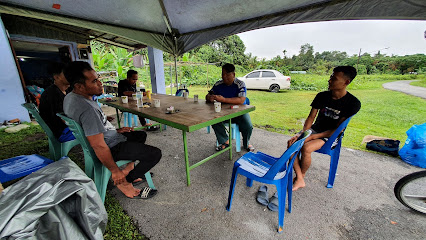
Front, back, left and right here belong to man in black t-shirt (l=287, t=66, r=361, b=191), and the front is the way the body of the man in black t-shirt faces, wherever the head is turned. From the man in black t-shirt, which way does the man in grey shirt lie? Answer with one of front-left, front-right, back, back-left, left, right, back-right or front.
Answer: front

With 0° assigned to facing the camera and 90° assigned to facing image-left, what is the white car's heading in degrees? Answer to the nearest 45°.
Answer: approximately 90°

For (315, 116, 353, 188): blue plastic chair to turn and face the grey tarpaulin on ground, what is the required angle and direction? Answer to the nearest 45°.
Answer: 0° — it already faces it

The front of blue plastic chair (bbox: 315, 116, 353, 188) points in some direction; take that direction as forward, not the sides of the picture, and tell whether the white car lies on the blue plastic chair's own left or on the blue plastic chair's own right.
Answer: on the blue plastic chair's own right

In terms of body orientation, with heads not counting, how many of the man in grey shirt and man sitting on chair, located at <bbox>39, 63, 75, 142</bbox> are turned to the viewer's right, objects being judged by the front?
2

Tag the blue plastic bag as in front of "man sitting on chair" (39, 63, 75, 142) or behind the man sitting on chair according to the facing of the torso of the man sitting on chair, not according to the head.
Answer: in front

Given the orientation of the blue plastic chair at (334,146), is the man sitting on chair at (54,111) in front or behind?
in front

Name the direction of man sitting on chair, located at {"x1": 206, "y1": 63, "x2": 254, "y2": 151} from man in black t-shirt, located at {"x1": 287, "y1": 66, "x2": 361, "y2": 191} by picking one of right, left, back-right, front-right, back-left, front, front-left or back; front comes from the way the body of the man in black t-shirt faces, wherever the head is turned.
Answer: front-right

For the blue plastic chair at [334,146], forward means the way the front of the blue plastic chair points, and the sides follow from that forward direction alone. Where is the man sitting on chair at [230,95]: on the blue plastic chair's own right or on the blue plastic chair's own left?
on the blue plastic chair's own right

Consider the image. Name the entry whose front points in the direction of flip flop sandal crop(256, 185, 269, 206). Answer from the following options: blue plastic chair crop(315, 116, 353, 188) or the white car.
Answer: the blue plastic chair

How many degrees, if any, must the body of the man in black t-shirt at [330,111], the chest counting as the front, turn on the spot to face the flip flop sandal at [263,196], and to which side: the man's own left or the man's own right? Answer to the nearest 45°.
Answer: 0° — they already face it

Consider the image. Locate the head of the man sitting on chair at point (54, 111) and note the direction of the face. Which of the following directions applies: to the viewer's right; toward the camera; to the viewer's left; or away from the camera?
to the viewer's right

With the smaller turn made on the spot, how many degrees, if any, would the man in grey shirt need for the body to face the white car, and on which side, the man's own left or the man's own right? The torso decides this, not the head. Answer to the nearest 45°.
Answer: approximately 45° to the man's own left

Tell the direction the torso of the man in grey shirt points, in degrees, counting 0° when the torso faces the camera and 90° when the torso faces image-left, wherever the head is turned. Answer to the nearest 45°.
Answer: approximately 270°

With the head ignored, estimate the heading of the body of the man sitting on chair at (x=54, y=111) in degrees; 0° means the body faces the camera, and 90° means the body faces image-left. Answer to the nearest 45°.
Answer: approximately 270°

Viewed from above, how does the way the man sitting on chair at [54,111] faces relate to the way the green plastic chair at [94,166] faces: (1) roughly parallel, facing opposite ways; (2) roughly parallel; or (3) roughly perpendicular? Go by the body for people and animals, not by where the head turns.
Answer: roughly parallel

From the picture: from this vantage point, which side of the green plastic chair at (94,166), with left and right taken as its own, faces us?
right

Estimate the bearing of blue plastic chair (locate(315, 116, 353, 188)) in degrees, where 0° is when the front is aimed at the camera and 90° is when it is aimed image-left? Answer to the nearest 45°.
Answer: approximately 45°
